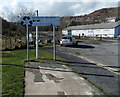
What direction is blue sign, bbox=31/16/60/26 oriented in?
toward the camera
